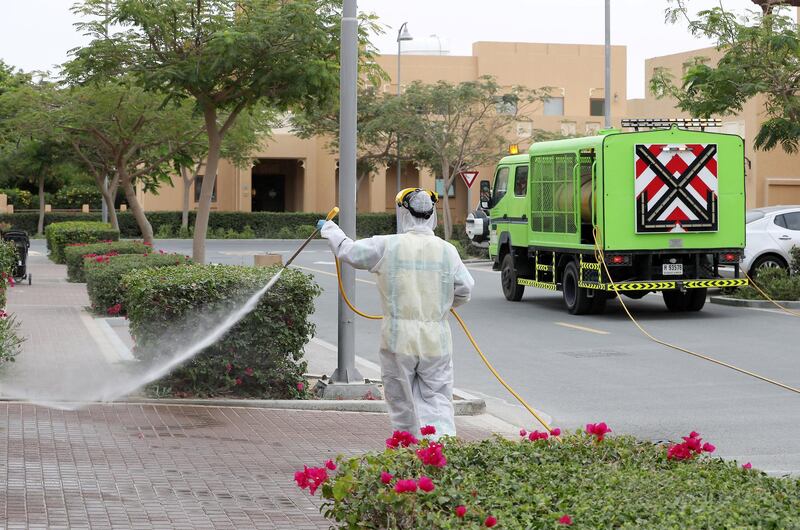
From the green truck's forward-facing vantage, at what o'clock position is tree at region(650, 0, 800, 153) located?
The tree is roughly at 3 o'clock from the green truck.

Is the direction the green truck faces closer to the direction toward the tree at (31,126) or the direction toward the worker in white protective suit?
the tree

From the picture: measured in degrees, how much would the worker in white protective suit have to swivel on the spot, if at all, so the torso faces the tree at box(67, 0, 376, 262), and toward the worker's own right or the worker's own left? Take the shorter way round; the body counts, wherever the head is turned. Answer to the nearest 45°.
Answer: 0° — they already face it

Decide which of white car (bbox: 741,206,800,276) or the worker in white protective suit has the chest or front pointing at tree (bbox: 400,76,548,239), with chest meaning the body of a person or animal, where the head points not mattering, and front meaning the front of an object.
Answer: the worker in white protective suit

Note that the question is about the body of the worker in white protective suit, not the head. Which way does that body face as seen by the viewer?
away from the camera

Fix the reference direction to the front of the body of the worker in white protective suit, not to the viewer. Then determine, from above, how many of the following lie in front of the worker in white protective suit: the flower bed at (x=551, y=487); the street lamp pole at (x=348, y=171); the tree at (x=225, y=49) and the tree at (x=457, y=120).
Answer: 3

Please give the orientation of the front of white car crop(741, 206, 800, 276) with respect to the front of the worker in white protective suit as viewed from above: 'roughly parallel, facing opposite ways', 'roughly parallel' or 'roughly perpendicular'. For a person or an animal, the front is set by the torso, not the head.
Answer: roughly perpendicular

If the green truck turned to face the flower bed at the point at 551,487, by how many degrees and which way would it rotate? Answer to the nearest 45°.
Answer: approximately 135° to its left

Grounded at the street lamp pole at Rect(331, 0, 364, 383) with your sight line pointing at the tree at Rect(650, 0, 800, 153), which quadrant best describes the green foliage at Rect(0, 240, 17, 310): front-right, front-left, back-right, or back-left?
front-left

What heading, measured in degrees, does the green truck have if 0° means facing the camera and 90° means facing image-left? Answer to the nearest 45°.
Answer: approximately 135°
